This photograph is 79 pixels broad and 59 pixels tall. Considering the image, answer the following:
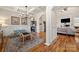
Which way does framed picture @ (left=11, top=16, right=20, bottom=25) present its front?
toward the camera
